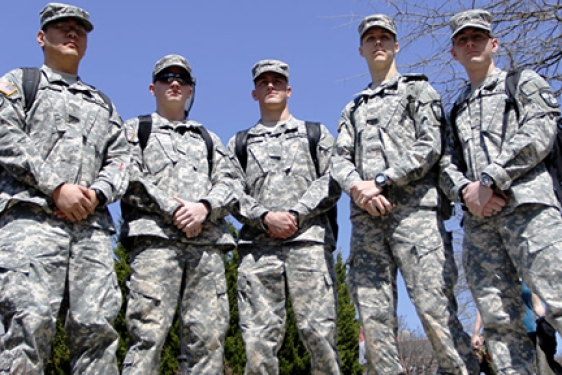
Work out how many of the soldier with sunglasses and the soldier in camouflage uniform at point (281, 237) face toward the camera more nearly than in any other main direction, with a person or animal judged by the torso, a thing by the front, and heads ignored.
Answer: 2

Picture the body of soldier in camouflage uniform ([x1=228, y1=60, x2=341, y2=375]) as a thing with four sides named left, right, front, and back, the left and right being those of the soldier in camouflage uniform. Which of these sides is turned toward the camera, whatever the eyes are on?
front

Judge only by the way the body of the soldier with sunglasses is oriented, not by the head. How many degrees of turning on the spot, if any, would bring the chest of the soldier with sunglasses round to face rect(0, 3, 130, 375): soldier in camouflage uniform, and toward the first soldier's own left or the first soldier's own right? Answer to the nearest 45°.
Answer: approximately 45° to the first soldier's own right

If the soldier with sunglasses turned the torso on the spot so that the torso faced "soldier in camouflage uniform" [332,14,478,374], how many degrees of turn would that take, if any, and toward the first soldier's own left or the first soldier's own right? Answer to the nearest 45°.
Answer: approximately 90° to the first soldier's own left

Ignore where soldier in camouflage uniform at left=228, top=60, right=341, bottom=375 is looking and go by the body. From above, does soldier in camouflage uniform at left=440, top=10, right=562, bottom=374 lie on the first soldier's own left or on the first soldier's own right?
on the first soldier's own left

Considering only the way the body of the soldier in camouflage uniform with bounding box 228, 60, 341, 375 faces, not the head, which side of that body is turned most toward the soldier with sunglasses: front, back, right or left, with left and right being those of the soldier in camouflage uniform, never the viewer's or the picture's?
right

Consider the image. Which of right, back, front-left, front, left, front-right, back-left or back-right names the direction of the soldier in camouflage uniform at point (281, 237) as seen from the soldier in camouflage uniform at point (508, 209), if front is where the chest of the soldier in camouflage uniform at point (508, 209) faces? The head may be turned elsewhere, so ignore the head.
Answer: front-right

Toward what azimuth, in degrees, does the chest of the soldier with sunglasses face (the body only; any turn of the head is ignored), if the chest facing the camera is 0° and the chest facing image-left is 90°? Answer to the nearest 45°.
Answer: approximately 0°

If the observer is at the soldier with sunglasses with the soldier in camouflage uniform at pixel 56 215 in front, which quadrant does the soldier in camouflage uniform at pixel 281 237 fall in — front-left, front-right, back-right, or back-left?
back-left

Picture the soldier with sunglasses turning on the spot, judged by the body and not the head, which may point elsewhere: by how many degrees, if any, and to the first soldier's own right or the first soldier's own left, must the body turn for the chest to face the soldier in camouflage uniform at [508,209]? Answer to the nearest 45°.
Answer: approximately 45° to the first soldier's own left
